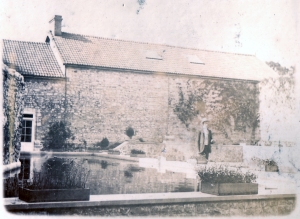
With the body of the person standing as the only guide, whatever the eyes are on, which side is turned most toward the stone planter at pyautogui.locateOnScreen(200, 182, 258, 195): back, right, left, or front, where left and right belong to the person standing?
front

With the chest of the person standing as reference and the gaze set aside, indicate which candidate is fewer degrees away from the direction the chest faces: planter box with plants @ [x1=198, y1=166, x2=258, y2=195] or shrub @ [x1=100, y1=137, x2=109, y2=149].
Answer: the planter box with plants

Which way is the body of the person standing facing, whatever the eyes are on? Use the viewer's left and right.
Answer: facing the viewer

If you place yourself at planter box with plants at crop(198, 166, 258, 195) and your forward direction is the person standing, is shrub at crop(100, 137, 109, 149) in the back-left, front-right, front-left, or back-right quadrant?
front-left

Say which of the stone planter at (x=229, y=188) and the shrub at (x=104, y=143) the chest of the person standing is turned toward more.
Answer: the stone planter

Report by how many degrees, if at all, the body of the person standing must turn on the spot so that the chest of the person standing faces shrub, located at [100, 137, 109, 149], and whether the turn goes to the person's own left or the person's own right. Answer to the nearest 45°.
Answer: approximately 90° to the person's own right
